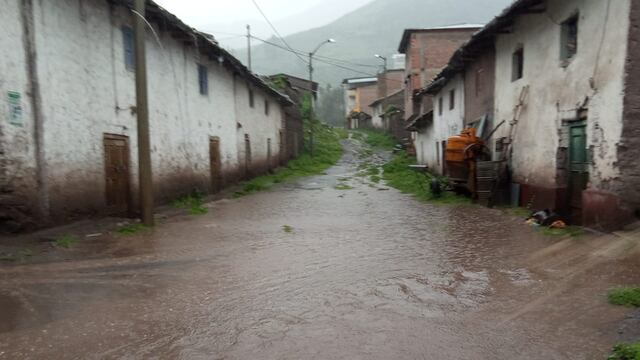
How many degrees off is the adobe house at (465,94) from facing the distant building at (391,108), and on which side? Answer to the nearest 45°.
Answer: approximately 135° to its right

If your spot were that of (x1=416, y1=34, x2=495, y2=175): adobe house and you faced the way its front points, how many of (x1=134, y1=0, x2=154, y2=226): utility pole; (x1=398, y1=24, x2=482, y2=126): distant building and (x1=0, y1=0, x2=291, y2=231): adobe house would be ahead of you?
2

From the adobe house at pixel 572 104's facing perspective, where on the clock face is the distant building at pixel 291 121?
The distant building is roughly at 3 o'clock from the adobe house.

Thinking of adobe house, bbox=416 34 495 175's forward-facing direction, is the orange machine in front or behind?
in front

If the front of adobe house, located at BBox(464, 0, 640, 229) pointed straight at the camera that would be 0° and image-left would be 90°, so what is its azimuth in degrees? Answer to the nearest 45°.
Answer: approximately 45°

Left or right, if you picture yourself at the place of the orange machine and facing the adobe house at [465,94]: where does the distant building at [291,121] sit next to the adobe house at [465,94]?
left

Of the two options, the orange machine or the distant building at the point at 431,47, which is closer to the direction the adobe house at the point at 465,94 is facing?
the orange machine

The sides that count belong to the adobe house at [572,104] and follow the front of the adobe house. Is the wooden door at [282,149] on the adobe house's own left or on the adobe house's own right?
on the adobe house's own right

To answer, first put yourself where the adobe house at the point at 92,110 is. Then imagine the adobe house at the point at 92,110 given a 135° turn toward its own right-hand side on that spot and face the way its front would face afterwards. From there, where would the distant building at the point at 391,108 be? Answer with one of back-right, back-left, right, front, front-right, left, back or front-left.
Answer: back-right

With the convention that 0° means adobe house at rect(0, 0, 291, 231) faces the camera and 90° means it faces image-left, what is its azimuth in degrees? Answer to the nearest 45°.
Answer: approximately 315°
